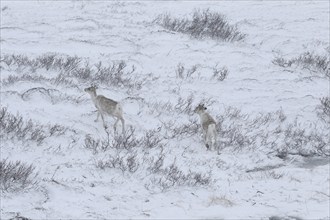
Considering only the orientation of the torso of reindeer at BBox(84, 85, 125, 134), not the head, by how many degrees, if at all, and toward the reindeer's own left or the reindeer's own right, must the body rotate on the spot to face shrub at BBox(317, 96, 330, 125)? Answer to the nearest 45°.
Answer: approximately 135° to the reindeer's own right

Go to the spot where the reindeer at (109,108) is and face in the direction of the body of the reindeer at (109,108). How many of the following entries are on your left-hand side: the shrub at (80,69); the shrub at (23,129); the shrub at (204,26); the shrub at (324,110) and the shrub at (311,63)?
1

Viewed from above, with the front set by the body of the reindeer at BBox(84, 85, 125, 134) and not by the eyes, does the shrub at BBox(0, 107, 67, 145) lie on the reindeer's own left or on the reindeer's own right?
on the reindeer's own left

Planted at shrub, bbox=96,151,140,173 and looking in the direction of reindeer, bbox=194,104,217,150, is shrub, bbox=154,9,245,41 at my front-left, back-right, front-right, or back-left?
front-left

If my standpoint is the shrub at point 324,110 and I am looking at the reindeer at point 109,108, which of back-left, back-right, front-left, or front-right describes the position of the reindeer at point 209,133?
front-left

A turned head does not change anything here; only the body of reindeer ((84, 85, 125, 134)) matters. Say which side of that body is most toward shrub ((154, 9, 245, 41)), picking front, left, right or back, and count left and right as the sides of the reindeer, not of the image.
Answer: right

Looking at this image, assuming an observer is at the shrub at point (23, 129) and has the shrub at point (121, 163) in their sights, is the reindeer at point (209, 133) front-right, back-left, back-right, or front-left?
front-left

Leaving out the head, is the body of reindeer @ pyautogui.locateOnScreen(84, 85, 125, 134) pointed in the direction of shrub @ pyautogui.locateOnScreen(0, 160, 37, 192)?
no

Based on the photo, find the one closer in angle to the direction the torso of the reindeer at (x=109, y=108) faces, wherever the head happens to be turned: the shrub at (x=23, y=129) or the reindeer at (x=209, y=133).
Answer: the shrub

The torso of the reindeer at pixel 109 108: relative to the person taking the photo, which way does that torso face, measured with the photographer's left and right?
facing away from the viewer and to the left of the viewer

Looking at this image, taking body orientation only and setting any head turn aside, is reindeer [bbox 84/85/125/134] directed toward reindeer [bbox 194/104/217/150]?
no

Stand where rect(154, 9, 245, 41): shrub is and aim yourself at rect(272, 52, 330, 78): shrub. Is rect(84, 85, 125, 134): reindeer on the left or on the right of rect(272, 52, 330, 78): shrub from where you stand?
right

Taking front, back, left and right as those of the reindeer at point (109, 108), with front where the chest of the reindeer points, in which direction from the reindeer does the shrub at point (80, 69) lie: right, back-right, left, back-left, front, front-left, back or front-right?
front-right

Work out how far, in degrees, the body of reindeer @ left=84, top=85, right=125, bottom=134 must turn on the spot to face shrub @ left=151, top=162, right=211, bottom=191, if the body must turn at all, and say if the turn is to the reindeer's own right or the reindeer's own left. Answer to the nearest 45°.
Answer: approximately 135° to the reindeer's own left

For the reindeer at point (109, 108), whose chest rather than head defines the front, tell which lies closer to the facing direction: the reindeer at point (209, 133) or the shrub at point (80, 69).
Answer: the shrub

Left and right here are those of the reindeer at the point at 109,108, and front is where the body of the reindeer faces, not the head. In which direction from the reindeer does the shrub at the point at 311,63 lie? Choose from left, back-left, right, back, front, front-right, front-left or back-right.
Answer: right

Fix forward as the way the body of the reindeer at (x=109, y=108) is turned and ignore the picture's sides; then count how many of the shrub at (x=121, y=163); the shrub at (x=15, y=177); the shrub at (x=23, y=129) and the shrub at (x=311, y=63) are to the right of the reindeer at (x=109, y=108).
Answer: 1

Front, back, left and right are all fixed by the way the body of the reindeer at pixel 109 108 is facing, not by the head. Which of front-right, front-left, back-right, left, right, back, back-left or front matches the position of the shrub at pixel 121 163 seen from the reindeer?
back-left
